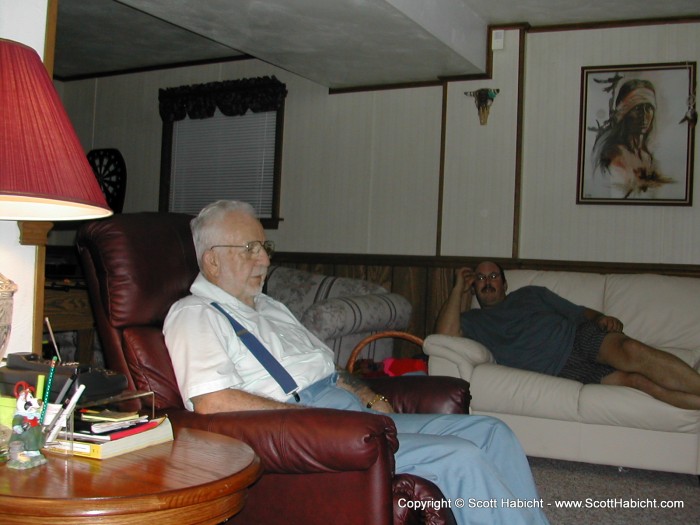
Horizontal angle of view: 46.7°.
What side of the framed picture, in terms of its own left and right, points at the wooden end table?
front

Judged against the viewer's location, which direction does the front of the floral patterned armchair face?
facing the viewer and to the left of the viewer

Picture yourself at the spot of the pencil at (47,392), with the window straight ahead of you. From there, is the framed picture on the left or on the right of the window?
right

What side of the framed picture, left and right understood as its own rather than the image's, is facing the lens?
front

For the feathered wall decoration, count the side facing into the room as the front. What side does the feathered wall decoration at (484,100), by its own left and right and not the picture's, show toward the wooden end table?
front

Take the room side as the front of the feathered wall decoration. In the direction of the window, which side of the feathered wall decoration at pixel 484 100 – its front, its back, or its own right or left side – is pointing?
right

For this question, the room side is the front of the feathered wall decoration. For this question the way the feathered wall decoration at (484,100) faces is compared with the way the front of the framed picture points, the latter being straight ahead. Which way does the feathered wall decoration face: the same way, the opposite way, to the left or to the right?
the same way

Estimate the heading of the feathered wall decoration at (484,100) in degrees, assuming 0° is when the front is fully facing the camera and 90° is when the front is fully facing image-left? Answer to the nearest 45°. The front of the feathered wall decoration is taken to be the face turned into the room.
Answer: approximately 0°

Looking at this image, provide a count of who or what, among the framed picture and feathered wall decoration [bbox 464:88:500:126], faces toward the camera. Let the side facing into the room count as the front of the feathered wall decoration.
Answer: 2

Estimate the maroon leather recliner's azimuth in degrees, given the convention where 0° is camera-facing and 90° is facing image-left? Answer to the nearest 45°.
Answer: approximately 315°

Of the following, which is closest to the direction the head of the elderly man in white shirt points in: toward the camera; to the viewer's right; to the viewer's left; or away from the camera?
to the viewer's right

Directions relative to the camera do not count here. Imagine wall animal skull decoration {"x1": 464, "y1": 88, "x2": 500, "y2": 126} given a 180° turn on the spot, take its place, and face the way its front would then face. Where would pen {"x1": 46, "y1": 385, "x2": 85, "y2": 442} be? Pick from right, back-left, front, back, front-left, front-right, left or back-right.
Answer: back

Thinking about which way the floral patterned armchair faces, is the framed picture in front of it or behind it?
behind

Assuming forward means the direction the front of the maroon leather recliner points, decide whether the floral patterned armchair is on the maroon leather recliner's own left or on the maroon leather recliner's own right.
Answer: on the maroon leather recliner's own left

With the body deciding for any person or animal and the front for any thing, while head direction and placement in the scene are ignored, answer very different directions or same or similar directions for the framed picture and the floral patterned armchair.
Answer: same or similar directions

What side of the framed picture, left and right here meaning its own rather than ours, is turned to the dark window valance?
right

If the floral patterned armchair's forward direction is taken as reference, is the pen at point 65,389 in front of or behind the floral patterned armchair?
in front
